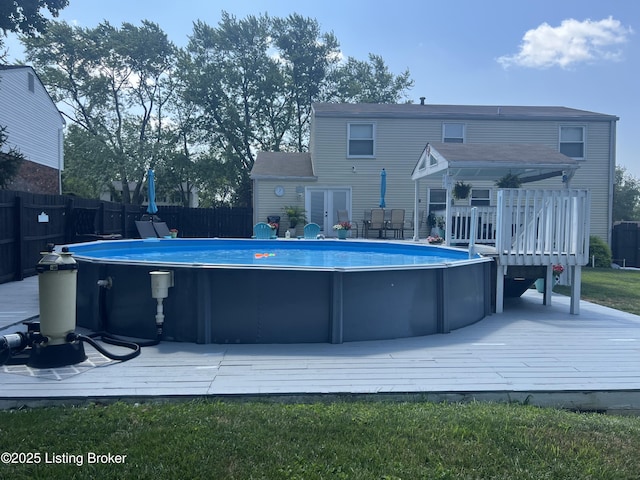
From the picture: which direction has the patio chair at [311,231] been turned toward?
toward the camera

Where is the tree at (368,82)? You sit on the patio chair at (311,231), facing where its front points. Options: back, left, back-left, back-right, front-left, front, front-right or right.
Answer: back

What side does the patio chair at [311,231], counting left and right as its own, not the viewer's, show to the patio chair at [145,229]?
right

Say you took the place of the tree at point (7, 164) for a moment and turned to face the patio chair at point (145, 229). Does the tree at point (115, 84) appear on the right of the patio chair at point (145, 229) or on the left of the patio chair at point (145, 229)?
left

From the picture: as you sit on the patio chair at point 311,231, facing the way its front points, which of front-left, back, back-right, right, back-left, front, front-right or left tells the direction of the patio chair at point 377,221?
back-left

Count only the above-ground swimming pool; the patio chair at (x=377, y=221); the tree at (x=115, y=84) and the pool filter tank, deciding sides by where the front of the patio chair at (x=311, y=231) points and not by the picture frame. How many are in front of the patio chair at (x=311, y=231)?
2

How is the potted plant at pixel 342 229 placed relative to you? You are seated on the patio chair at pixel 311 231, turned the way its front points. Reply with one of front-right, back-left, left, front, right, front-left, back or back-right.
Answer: back-left

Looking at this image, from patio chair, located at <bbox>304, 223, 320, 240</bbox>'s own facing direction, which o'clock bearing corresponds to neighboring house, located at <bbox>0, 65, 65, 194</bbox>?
The neighboring house is roughly at 4 o'clock from the patio chair.

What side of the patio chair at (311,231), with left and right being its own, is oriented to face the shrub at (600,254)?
left
